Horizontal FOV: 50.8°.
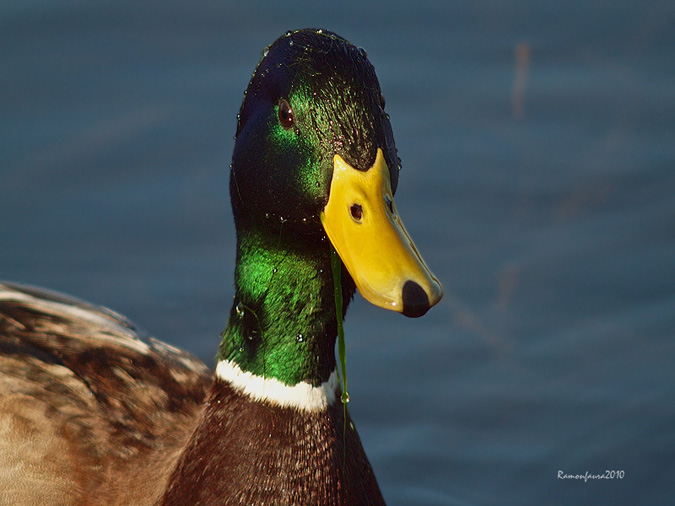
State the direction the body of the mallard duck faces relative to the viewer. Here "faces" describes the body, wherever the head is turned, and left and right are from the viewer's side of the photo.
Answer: facing the viewer and to the right of the viewer
